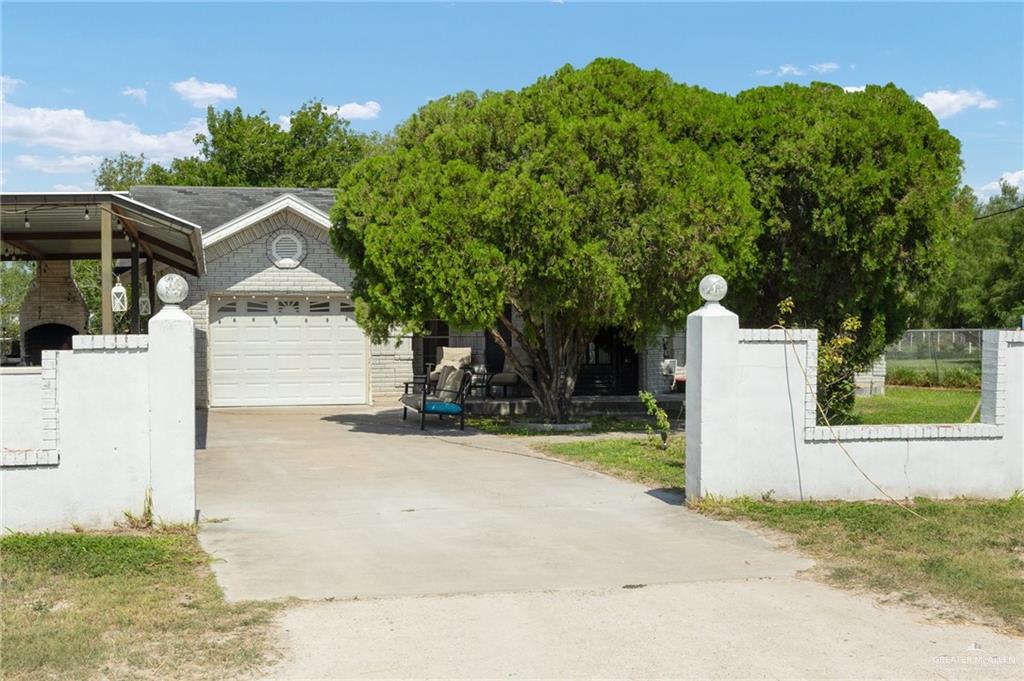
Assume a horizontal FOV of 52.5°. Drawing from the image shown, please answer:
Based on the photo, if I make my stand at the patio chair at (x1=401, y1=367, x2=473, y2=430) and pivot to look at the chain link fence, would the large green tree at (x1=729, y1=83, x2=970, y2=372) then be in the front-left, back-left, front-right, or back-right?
front-right

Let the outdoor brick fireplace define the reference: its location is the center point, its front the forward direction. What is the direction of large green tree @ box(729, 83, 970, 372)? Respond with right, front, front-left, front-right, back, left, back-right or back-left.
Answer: front-left

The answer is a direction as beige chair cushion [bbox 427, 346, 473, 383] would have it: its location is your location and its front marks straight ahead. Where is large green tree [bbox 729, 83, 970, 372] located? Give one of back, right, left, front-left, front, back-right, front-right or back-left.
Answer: left

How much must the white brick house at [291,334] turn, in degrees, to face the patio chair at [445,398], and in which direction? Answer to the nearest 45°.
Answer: approximately 45° to its left

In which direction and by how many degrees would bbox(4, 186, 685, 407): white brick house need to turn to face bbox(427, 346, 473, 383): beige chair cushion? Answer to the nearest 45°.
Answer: approximately 45° to its left

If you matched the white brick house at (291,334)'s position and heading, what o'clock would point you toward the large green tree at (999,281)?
The large green tree is roughly at 8 o'clock from the white brick house.

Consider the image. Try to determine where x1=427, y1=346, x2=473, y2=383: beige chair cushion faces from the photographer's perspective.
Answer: facing the viewer and to the left of the viewer

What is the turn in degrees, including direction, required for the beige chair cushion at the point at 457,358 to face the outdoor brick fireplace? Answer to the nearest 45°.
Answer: approximately 45° to its right

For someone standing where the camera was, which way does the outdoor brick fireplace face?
facing the viewer

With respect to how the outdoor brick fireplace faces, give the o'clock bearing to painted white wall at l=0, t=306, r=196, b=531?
The painted white wall is roughly at 12 o'clock from the outdoor brick fireplace.

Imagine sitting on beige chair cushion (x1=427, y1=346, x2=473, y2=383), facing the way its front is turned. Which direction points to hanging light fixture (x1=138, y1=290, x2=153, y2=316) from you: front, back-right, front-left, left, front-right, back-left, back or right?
front-right

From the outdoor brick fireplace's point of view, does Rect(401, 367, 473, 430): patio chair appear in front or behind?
in front

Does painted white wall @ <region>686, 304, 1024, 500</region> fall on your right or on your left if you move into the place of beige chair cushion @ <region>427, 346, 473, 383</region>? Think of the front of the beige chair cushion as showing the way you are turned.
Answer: on your left

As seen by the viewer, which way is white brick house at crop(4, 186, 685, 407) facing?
toward the camera

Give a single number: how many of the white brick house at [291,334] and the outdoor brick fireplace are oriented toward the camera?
2

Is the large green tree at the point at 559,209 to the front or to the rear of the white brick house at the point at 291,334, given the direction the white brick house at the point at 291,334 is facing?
to the front

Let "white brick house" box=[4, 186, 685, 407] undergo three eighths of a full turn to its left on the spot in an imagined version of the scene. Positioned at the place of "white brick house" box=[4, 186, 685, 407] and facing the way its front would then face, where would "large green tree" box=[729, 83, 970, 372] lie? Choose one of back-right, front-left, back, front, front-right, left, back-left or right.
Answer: right
